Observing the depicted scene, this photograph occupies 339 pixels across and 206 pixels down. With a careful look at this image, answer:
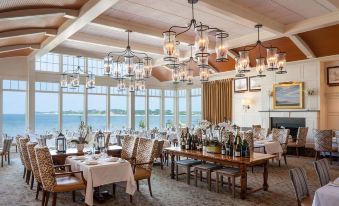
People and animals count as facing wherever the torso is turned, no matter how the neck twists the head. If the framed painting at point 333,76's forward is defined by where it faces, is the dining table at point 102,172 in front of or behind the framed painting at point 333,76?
in front

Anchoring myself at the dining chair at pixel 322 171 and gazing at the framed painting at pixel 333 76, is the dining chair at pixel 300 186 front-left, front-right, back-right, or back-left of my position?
back-left

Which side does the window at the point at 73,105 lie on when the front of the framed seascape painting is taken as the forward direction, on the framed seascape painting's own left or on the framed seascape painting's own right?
on the framed seascape painting's own right

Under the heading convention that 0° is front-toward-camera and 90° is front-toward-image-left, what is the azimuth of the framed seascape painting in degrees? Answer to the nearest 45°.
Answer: approximately 45°

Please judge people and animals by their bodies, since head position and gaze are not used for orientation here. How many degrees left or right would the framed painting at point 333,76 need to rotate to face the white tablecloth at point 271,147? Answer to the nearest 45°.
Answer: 0° — it already faces it

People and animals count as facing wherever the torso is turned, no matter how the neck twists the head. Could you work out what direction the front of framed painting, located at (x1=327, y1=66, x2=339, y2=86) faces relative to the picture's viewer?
facing the viewer and to the left of the viewer

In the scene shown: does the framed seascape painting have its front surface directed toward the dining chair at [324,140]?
no

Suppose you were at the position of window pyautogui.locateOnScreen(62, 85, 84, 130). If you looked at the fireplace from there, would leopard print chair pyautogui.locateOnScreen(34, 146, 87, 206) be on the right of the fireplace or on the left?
right

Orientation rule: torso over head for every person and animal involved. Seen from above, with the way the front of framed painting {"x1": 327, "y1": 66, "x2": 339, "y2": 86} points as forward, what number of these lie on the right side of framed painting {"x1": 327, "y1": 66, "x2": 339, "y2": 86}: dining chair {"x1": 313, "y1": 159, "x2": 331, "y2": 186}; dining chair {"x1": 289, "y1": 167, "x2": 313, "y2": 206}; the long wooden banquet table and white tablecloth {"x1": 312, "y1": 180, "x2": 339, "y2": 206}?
0

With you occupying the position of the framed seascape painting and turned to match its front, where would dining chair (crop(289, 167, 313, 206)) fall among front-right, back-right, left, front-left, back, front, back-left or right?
front-left

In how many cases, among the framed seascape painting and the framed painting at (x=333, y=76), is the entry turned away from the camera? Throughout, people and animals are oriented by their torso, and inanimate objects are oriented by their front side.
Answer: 0

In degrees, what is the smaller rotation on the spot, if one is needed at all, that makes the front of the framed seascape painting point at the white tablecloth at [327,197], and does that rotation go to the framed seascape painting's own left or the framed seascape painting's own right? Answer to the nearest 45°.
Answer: approximately 45° to the framed seascape painting's own left

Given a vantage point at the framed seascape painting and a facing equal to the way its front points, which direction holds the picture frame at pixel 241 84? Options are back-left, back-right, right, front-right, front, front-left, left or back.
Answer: right

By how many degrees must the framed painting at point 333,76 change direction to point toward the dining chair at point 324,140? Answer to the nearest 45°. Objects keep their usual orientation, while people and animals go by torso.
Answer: approximately 45° to its left
